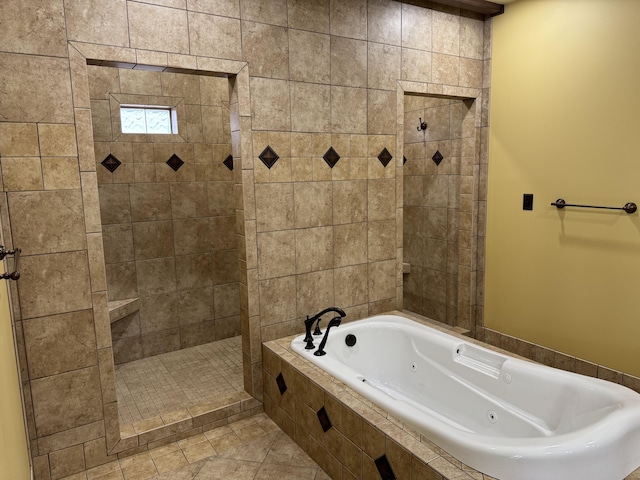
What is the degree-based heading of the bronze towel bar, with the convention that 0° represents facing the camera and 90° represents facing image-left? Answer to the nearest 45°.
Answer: approximately 45°
